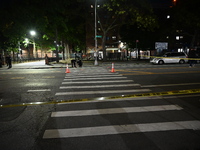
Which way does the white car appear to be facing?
to the viewer's left

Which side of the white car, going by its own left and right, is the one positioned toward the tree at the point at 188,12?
right
